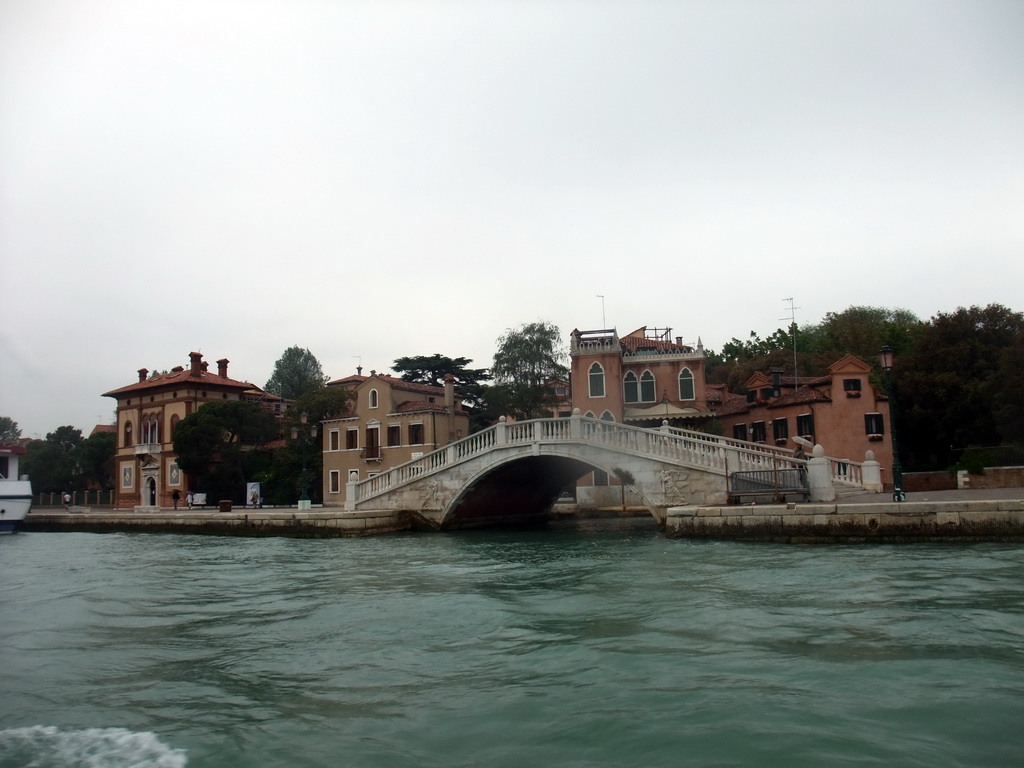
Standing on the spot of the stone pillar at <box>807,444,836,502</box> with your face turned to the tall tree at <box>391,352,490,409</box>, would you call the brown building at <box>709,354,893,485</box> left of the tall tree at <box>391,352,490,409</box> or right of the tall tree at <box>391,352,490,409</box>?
right

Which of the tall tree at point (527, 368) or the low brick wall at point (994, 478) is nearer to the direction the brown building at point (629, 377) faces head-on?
the low brick wall

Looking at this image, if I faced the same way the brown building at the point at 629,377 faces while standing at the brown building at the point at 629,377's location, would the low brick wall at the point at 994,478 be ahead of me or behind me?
ahead

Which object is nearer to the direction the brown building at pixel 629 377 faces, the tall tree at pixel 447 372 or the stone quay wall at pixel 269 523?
the stone quay wall

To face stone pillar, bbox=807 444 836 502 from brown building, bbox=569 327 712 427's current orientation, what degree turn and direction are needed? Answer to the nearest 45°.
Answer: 0° — it already faces it

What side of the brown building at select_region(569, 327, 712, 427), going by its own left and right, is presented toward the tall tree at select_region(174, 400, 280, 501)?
right

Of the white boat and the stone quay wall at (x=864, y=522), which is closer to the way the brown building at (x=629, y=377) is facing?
the stone quay wall

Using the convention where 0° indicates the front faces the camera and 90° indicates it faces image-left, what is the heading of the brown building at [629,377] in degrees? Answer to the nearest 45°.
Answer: approximately 0°

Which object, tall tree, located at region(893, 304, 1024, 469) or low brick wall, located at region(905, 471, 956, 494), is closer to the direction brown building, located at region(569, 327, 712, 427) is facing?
the low brick wall

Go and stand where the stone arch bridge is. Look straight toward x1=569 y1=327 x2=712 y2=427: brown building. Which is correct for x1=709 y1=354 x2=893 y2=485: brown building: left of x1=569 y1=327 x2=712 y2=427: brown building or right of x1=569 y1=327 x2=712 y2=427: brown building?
right

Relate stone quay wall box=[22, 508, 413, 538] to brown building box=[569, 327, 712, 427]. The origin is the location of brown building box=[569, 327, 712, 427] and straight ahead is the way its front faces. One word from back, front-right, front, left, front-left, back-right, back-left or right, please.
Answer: front-right

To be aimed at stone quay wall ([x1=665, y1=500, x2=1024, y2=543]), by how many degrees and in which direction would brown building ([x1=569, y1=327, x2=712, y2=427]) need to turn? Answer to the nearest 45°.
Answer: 0° — it already faces it
